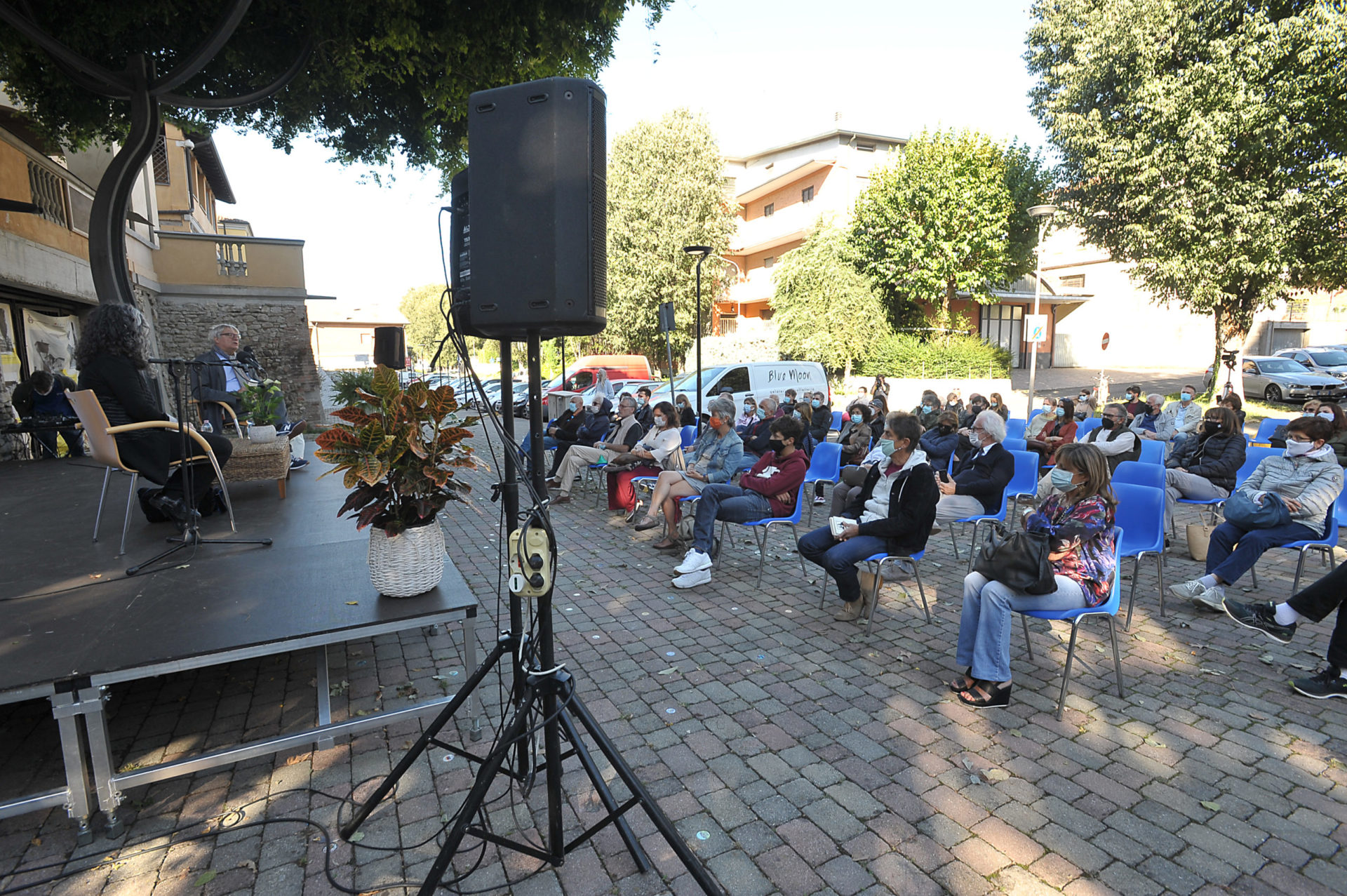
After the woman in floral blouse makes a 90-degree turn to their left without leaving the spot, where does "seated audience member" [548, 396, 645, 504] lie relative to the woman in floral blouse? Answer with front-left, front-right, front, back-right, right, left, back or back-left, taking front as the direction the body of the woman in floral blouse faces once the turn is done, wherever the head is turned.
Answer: back-right

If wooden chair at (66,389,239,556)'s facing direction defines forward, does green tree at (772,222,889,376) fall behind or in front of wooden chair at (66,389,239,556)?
in front

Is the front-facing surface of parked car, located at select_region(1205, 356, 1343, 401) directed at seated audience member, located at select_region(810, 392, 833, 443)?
no

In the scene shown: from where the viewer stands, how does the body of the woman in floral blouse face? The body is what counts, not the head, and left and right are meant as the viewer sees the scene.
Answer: facing to the left of the viewer

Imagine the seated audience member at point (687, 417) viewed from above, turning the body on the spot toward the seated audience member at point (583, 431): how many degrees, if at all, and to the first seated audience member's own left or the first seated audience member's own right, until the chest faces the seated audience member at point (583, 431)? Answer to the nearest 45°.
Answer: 0° — they already face them

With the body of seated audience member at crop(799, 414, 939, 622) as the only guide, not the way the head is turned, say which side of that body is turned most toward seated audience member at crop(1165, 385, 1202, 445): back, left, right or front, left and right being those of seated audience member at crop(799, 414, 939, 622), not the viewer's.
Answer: back

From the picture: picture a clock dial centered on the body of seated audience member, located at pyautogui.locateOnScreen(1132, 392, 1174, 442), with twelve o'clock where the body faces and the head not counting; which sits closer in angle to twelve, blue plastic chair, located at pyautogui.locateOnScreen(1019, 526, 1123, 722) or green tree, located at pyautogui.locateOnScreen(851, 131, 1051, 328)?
the blue plastic chair

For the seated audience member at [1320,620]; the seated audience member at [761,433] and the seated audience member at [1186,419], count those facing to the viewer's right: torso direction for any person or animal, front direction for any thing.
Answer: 0

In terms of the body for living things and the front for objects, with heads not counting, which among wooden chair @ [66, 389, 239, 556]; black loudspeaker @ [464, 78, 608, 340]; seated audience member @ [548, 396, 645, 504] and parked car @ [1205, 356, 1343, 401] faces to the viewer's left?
the seated audience member

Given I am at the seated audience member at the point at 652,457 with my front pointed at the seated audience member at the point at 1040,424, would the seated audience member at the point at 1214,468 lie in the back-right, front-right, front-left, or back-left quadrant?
front-right

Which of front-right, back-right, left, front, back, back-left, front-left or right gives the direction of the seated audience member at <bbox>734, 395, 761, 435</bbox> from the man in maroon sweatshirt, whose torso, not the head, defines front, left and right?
right

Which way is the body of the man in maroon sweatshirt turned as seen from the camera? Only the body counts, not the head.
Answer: to the viewer's left

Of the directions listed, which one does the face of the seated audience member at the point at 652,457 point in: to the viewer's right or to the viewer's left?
to the viewer's left

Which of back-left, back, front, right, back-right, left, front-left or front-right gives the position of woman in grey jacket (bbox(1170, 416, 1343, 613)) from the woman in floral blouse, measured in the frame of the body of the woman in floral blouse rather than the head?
back-right

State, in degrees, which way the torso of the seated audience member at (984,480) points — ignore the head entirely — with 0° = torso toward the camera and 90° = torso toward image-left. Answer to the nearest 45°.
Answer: approximately 90°

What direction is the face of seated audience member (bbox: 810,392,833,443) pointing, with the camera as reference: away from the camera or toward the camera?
toward the camera

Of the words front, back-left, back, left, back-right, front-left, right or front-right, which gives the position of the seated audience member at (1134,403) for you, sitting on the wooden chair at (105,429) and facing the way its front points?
front-right

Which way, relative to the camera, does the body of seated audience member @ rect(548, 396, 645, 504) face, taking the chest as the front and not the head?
to the viewer's left

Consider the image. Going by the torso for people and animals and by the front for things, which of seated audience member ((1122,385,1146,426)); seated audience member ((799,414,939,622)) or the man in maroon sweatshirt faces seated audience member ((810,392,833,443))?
seated audience member ((1122,385,1146,426))

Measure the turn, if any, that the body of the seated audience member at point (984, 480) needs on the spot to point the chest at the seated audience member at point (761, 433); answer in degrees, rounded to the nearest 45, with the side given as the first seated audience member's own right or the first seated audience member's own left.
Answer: approximately 45° to the first seated audience member's own right

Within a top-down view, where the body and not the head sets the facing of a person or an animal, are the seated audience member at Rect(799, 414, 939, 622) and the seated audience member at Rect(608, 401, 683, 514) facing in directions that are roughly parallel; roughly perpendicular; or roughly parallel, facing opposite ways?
roughly parallel

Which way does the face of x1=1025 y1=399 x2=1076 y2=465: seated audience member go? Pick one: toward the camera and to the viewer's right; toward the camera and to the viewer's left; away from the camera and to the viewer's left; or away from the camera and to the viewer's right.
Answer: toward the camera and to the viewer's left

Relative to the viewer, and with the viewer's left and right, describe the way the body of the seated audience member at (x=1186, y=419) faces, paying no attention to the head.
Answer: facing the viewer and to the left of the viewer
